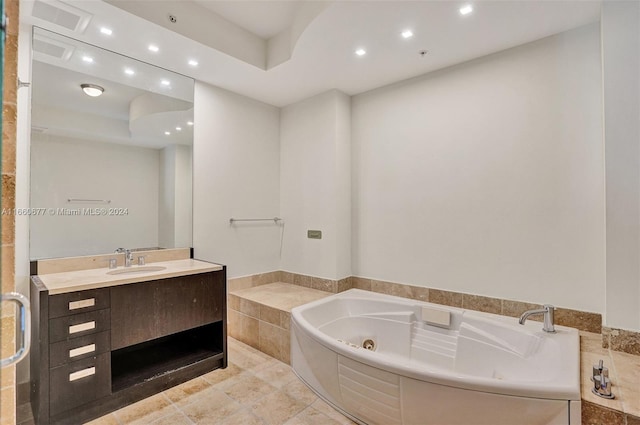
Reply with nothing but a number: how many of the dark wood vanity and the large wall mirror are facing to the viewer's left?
0

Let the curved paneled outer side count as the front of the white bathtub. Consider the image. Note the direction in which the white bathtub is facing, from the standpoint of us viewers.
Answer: facing the viewer and to the left of the viewer

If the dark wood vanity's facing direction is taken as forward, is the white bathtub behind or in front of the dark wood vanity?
in front

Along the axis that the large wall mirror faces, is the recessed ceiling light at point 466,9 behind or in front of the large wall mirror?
in front

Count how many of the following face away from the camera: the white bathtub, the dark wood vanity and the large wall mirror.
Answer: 0

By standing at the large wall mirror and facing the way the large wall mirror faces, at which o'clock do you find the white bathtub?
The white bathtub is roughly at 12 o'clock from the large wall mirror.

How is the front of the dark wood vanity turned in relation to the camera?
facing the viewer and to the right of the viewer

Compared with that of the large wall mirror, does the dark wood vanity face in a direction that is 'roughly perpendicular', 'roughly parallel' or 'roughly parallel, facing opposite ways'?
roughly parallel
